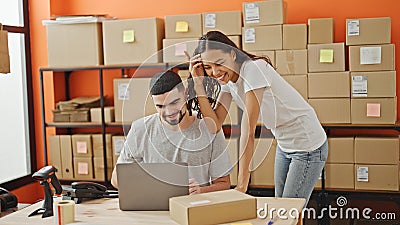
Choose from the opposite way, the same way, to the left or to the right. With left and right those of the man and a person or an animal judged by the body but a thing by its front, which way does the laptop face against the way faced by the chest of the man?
the opposite way

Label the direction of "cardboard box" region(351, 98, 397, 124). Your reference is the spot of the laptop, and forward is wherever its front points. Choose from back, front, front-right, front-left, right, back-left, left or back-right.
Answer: front-right

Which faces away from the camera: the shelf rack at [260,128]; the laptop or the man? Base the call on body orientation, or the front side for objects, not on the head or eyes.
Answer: the laptop

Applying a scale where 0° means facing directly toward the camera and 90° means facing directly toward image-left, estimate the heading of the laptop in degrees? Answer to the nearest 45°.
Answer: approximately 180°

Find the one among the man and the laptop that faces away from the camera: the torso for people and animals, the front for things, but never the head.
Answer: the laptop

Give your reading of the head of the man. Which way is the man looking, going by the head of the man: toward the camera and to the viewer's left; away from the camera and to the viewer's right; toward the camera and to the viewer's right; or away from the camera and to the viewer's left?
toward the camera and to the viewer's left

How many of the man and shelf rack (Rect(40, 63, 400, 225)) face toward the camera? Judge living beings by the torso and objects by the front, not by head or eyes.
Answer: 2

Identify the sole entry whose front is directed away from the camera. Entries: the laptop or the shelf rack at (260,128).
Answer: the laptop

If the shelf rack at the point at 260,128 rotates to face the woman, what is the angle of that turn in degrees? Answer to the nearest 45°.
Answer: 0° — it already faces them

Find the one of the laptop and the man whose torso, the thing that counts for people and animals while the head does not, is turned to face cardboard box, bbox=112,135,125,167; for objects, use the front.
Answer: the laptop

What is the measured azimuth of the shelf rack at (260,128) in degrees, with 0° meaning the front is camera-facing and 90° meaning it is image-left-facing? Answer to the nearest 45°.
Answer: approximately 0°
